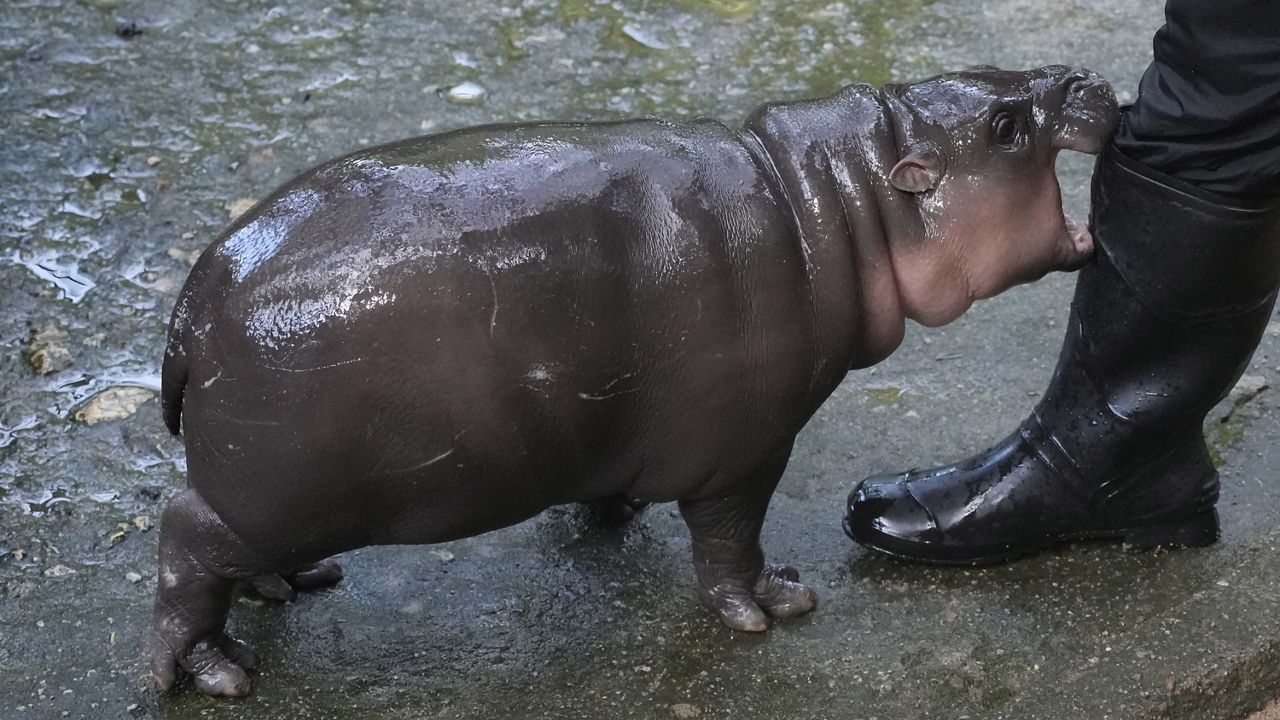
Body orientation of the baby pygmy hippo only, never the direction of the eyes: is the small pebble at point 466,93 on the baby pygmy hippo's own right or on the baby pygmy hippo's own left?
on the baby pygmy hippo's own left

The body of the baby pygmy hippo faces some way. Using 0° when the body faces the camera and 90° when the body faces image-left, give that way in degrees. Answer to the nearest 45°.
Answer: approximately 270°
